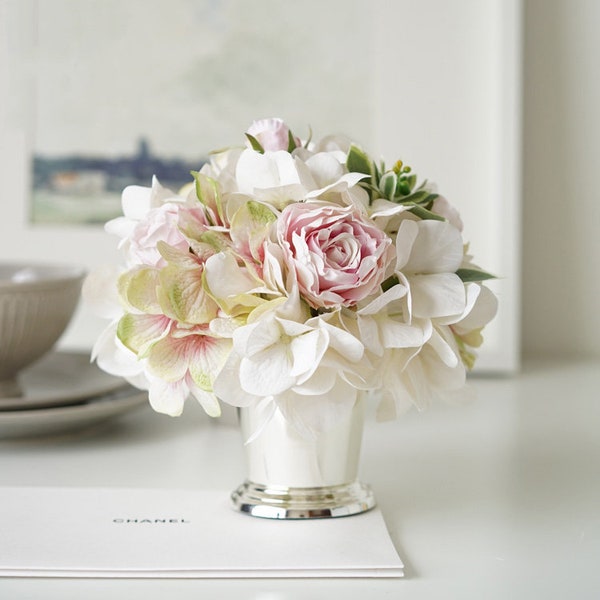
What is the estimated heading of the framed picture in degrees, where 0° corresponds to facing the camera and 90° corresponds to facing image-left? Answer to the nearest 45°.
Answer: approximately 0°

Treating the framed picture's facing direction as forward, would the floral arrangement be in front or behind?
in front
